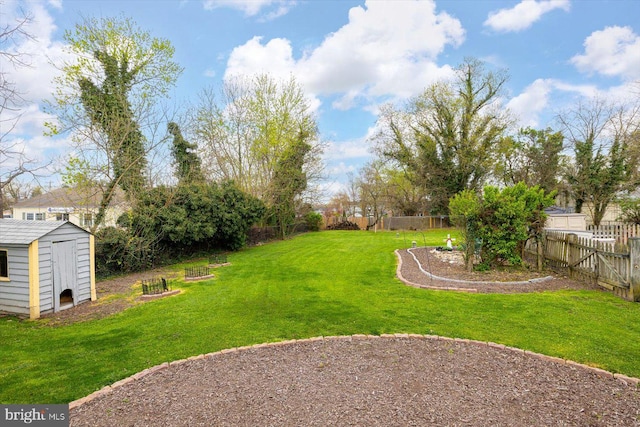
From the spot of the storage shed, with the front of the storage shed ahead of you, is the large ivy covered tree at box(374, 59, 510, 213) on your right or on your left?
on your left

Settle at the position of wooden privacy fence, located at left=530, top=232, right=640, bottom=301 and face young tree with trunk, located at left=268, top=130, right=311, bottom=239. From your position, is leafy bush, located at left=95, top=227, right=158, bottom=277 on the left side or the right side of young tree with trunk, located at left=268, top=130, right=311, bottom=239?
left

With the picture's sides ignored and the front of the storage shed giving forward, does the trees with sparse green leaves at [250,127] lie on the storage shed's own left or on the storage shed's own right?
on the storage shed's own left

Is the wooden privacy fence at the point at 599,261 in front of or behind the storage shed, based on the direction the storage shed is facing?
in front

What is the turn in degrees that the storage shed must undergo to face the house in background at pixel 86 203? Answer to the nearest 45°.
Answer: approximately 135° to its left

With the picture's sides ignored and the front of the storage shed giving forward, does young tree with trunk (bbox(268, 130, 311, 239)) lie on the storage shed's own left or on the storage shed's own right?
on the storage shed's own left

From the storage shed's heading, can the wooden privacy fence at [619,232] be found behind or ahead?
ahead

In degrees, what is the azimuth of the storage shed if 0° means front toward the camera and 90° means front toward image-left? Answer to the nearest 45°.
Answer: approximately 315°

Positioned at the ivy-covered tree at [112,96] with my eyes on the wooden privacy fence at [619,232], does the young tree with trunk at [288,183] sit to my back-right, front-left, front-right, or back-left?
front-left

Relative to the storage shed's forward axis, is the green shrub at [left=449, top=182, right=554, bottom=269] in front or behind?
in front

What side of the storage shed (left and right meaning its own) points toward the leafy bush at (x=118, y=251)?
left

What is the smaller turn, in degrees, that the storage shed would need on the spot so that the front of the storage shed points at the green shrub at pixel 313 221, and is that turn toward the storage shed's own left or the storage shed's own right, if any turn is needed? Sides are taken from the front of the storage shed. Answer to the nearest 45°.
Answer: approximately 90° to the storage shed's own left
